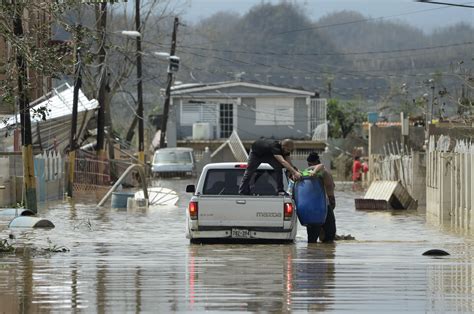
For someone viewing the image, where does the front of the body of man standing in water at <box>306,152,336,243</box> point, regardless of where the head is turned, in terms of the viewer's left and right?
facing to the left of the viewer

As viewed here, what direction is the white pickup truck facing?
away from the camera

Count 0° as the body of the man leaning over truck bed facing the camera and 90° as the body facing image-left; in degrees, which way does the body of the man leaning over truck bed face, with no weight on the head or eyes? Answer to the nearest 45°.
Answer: approximately 270°

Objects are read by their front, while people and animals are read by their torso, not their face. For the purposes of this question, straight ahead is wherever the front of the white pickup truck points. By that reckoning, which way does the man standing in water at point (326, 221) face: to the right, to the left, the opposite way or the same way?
to the left

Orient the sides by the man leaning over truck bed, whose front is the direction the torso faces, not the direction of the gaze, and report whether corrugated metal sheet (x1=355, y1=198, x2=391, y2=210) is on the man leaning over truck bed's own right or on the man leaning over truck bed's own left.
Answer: on the man leaning over truck bed's own left

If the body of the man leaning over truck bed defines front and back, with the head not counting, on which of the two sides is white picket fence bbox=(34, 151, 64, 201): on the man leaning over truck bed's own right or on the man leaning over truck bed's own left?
on the man leaning over truck bed's own left
